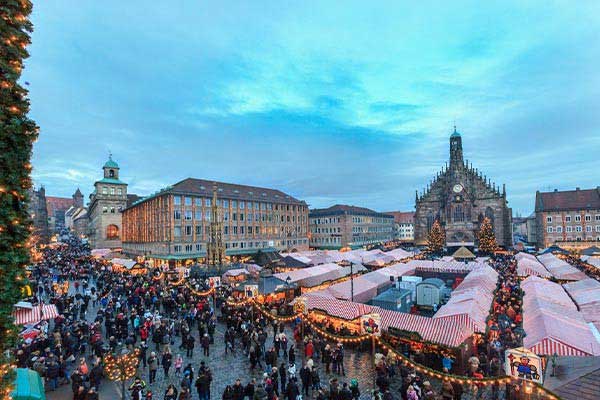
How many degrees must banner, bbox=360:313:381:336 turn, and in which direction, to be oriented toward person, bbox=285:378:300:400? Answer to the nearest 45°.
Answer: approximately 45° to its right

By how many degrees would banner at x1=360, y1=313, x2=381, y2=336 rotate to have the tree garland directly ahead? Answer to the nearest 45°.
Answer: approximately 45° to its right

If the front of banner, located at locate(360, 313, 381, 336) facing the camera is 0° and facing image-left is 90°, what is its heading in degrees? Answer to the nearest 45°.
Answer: approximately 0°

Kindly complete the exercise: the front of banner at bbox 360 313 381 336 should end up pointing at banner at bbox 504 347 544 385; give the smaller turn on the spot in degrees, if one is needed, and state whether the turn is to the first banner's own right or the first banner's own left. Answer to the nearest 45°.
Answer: approximately 45° to the first banner's own left

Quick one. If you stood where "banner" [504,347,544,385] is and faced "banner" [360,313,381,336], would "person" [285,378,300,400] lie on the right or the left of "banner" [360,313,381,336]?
left
